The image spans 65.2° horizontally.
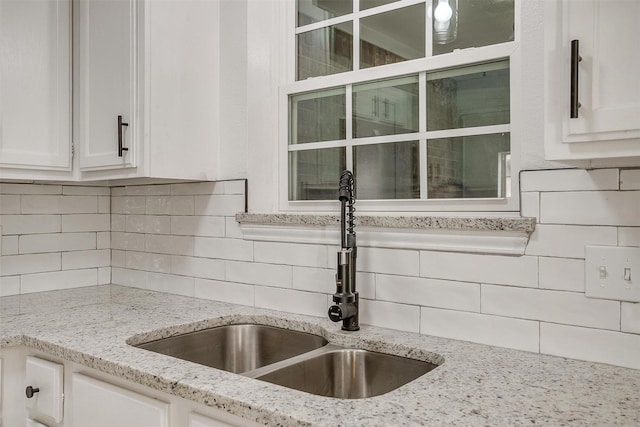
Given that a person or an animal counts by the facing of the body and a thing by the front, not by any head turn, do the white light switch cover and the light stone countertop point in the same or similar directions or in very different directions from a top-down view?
same or similar directions

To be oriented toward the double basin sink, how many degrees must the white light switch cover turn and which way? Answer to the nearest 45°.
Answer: approximately 90° to its right

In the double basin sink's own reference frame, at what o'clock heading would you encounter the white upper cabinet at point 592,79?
The white upper cabinet is roughly at 9 o'clock from the double basin sink.

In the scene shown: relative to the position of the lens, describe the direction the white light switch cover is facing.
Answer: facing the viewer

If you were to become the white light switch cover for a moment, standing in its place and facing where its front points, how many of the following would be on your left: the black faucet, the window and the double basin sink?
0

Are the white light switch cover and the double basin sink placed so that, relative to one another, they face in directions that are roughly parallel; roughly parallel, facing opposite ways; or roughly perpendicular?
roughly parallel

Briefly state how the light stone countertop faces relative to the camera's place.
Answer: facing the viewer and to the left of the viewer

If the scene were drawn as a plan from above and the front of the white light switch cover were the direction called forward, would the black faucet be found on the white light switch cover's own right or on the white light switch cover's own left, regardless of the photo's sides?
on the white light switch cover's own right

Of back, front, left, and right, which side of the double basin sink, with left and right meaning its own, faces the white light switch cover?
left
